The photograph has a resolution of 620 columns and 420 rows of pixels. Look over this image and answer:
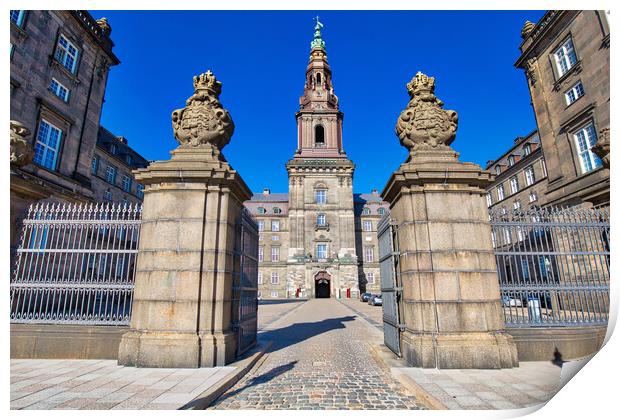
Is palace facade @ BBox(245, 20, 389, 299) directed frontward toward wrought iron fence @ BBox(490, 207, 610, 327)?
yes

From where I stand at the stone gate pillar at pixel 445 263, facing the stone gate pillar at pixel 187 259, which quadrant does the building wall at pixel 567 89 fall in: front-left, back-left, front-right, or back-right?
back-right

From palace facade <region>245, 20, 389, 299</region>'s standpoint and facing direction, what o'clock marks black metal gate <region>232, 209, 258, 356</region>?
The black metal gate is roughly at 12 o'clock from the palace facade.

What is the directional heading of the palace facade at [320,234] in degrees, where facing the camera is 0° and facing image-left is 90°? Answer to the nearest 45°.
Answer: approximately 0°

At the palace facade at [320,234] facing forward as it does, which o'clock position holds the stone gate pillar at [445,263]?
The stone gate pillar is roughly at 12 o'clock from the palace facade.
